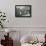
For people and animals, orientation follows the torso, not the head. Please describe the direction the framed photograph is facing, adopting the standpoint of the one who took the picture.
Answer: facing the viewer
